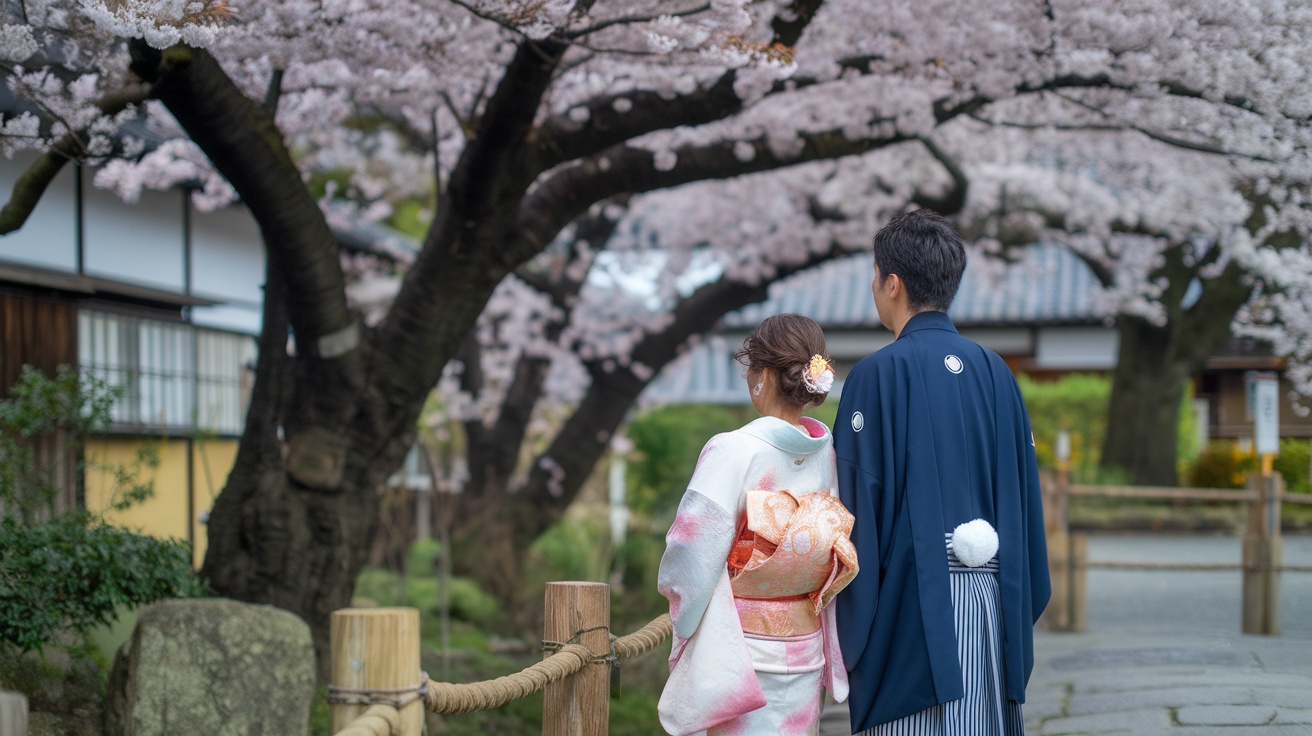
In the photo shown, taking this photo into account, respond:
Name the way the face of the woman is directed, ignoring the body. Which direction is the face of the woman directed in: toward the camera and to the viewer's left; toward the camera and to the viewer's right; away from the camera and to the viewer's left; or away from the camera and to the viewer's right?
away from the camera and to the viewer's left

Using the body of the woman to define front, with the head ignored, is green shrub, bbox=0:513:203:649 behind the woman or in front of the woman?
in front

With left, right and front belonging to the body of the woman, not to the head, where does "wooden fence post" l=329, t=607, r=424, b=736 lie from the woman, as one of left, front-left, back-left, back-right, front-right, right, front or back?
left

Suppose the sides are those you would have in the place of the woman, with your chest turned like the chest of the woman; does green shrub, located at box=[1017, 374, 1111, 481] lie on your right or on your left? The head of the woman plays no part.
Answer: on your right

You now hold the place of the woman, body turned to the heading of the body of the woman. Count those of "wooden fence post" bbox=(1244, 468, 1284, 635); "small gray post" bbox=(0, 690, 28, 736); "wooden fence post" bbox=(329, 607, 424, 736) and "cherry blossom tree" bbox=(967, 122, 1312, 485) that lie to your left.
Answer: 2

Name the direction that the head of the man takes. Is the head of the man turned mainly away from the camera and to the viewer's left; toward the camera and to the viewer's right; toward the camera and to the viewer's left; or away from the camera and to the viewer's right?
away from the camera and to the viewer's left

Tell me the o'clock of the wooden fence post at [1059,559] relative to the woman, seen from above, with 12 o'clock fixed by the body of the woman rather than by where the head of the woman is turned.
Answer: The wooden fence post is roughly at 2 o'clock from the woman.

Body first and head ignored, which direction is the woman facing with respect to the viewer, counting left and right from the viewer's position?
facing away from the viewer and to the left of the viewer
